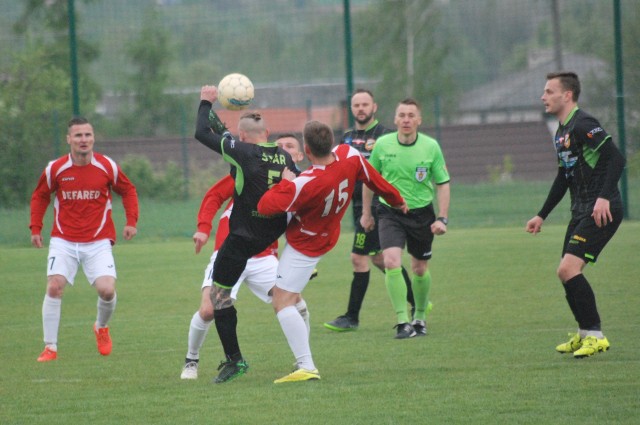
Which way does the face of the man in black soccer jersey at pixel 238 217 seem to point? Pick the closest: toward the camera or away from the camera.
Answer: away from the camera

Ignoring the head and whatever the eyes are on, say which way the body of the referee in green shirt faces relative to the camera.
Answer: toward the camera

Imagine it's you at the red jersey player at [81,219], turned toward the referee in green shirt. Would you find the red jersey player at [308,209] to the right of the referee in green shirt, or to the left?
right

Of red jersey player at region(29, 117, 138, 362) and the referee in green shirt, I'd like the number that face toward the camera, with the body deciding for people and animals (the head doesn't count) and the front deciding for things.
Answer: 2

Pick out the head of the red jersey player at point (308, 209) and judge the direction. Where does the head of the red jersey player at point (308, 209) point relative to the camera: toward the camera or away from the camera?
away from the camera

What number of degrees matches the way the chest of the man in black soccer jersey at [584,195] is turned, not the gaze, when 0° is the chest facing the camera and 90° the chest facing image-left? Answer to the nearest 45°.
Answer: approximately 45°

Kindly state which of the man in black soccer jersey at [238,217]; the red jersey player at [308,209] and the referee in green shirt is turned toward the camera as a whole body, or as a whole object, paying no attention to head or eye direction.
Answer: the referee in green shirt

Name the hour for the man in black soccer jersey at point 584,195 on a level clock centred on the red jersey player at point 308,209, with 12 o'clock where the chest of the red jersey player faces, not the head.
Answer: The man in black soccer jersey is roughly at 4 o'clock from the red jersey player.

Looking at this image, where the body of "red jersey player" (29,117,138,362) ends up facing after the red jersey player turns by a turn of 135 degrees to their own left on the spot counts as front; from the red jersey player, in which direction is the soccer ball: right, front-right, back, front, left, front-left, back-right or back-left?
right

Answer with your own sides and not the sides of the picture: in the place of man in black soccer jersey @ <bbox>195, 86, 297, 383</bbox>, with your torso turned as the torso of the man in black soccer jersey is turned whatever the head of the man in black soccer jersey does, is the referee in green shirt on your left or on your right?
on your right

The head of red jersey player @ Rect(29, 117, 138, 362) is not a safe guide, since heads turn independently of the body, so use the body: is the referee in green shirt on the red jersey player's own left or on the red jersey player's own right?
on the red jersey player's own left

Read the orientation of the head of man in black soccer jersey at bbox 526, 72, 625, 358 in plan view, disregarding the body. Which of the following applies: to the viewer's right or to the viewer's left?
to the viewer's left
